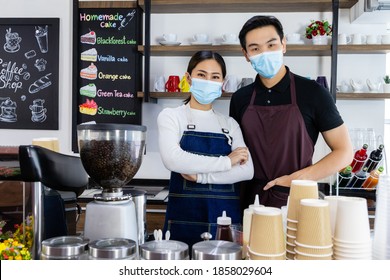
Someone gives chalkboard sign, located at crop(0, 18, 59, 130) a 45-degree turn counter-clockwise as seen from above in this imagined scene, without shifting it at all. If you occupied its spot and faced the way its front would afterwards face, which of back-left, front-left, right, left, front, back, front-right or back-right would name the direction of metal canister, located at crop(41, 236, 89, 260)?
front-right

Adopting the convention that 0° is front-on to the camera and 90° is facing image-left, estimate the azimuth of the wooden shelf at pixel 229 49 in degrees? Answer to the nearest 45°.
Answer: approximately 0°

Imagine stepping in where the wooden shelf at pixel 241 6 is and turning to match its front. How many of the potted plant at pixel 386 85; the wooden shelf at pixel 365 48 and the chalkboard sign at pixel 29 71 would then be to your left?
2

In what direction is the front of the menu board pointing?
toward the camera

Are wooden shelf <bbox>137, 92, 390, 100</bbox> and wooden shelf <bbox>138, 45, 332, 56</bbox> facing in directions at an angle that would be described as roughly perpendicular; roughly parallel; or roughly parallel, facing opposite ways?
roughly parallel

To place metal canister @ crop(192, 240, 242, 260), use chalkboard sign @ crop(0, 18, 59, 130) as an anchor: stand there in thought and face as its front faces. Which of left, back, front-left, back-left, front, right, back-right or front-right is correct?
front

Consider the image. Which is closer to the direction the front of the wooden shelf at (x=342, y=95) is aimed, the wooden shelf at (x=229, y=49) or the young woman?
the young woman

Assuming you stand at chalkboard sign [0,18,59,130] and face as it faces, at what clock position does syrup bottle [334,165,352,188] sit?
The syrup bottle is roughly at 10 o'clock from the chalkboard sign.

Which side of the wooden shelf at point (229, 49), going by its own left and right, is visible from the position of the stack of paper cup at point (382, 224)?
front

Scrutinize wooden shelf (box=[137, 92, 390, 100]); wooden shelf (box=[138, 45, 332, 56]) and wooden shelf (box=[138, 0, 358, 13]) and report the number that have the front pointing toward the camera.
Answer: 3

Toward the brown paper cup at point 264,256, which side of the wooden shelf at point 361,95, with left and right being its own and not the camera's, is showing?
front

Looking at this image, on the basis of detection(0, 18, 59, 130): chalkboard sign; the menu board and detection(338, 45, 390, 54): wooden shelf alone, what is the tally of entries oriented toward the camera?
3
